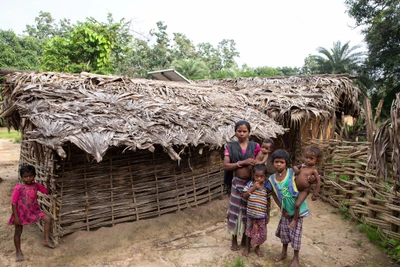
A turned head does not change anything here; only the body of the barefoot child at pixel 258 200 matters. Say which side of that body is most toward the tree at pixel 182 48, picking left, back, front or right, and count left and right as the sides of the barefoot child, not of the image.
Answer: back

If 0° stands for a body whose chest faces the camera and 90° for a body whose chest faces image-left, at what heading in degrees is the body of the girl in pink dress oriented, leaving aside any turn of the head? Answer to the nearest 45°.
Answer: approximately 0°

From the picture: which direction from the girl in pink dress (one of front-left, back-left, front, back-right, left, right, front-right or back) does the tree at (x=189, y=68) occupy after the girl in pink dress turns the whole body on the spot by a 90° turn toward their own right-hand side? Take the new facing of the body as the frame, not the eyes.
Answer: back-right

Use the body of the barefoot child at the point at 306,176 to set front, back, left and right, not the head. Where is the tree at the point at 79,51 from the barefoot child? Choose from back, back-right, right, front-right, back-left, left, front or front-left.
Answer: right

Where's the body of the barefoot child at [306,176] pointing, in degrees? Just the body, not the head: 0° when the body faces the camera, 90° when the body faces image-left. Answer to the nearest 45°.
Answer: approximately 45°

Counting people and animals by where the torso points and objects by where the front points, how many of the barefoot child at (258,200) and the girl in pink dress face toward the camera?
2

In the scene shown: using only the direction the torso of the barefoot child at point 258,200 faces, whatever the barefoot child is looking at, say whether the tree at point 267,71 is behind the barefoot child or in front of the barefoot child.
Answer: behind

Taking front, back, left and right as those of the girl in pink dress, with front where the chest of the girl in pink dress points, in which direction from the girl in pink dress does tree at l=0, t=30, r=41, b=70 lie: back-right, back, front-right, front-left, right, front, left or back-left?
back
